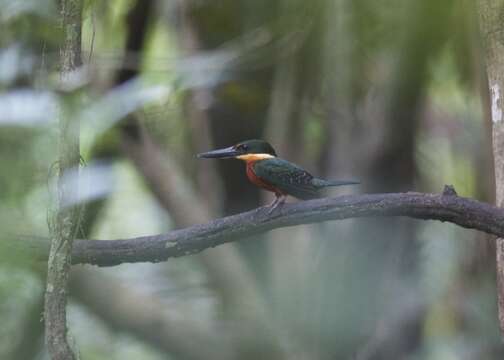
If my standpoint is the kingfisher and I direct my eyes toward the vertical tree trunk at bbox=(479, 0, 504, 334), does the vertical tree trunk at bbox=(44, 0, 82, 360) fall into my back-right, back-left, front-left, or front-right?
back-right

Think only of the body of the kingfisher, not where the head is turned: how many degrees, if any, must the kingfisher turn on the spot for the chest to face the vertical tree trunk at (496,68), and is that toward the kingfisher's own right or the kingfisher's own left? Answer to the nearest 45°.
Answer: approximately 180°

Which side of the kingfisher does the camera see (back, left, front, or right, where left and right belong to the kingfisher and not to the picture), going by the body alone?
left

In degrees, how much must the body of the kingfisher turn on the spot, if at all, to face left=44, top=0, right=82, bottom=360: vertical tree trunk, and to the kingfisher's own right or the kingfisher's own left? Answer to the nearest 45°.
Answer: approximately 45° to the kingfisher's own left
